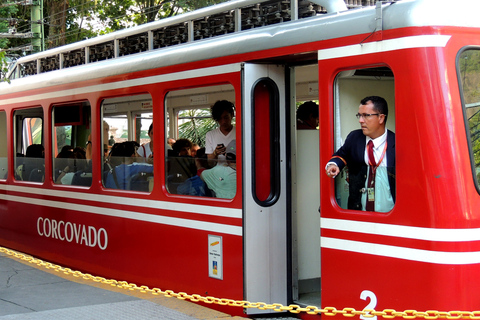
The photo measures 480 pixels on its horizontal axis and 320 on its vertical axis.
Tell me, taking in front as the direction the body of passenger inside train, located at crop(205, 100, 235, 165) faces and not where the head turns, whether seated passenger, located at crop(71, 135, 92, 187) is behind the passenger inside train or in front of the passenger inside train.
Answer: behind

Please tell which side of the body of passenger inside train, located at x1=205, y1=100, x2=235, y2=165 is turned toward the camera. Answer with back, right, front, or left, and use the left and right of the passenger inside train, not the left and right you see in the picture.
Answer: front

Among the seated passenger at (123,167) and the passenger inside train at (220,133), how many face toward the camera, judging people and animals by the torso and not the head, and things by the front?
1

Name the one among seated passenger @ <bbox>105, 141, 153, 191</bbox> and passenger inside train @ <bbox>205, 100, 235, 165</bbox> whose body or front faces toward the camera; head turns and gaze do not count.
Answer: the passenger inside train

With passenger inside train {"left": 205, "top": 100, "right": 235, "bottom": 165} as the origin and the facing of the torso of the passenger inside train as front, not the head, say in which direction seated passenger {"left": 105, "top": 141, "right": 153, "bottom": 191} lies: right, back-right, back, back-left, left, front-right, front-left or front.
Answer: back-right

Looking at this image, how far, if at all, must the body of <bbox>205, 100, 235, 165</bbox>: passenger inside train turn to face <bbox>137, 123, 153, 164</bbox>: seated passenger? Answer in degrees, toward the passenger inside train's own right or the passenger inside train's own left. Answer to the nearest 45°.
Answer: approximately 135° to the passenger inside train's own right

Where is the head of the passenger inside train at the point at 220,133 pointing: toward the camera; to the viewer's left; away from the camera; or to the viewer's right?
toward the camera
